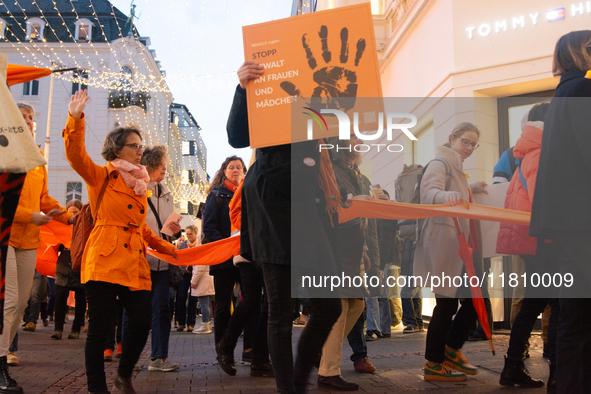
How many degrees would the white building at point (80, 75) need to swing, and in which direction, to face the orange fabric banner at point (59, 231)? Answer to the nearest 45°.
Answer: approximately 45° to its right

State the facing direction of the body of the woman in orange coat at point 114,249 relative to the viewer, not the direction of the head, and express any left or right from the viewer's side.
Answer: facing the viewer and to the right of the viewer

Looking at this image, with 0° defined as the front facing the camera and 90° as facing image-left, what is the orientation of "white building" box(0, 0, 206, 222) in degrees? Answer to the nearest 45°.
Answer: approximately 315°

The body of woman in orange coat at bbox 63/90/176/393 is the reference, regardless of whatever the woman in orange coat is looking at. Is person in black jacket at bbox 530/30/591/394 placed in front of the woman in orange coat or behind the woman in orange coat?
in front

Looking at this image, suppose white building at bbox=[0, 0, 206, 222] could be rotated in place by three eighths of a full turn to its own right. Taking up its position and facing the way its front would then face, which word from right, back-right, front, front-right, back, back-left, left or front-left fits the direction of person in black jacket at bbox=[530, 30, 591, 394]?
left

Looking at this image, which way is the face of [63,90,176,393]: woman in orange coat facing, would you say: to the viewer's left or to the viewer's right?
to the viewer's right

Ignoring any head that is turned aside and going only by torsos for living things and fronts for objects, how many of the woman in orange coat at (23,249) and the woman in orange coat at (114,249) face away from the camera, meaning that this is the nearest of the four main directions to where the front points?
0

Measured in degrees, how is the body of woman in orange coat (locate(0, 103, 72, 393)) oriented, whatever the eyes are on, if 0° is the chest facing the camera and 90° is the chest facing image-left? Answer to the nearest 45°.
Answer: approximately 270°

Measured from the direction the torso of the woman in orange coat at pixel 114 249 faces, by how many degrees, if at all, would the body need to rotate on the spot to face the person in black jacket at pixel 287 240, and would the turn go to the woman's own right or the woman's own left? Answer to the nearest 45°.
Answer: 0° — they already face them
